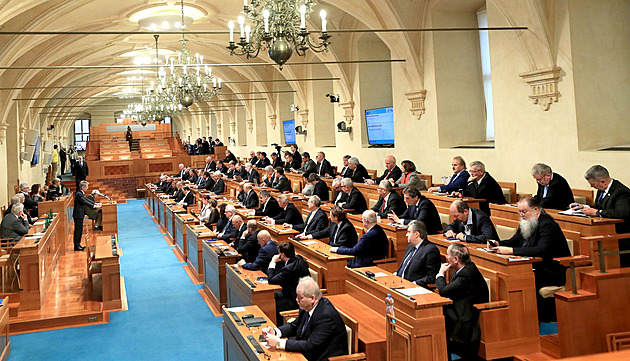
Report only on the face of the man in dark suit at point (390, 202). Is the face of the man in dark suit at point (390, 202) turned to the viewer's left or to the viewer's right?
to the viewer's left

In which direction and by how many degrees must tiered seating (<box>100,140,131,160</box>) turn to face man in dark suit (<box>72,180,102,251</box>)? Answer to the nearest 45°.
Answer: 0° — it already faces them

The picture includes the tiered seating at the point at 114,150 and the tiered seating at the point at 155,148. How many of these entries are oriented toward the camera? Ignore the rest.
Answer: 2

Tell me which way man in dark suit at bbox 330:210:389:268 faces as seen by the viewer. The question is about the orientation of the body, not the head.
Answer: to the viewer's left

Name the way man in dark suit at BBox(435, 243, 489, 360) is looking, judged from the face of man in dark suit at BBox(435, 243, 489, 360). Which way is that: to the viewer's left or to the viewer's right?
to the viewer's left

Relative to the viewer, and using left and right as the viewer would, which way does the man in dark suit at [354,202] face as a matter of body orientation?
facing to the left of the viewer

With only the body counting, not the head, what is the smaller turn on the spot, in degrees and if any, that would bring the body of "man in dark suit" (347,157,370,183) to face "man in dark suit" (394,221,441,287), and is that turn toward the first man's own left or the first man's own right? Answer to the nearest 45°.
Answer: approximately 90° to the first man's own left

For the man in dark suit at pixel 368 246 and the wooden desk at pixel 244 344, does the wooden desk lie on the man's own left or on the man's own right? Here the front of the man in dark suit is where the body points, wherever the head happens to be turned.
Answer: on the man's own left

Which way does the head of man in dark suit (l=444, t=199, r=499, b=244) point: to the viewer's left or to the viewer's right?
to the viewer's left

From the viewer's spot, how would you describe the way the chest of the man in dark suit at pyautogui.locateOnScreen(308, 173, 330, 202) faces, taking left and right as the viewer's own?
facing to the left of the viewer
